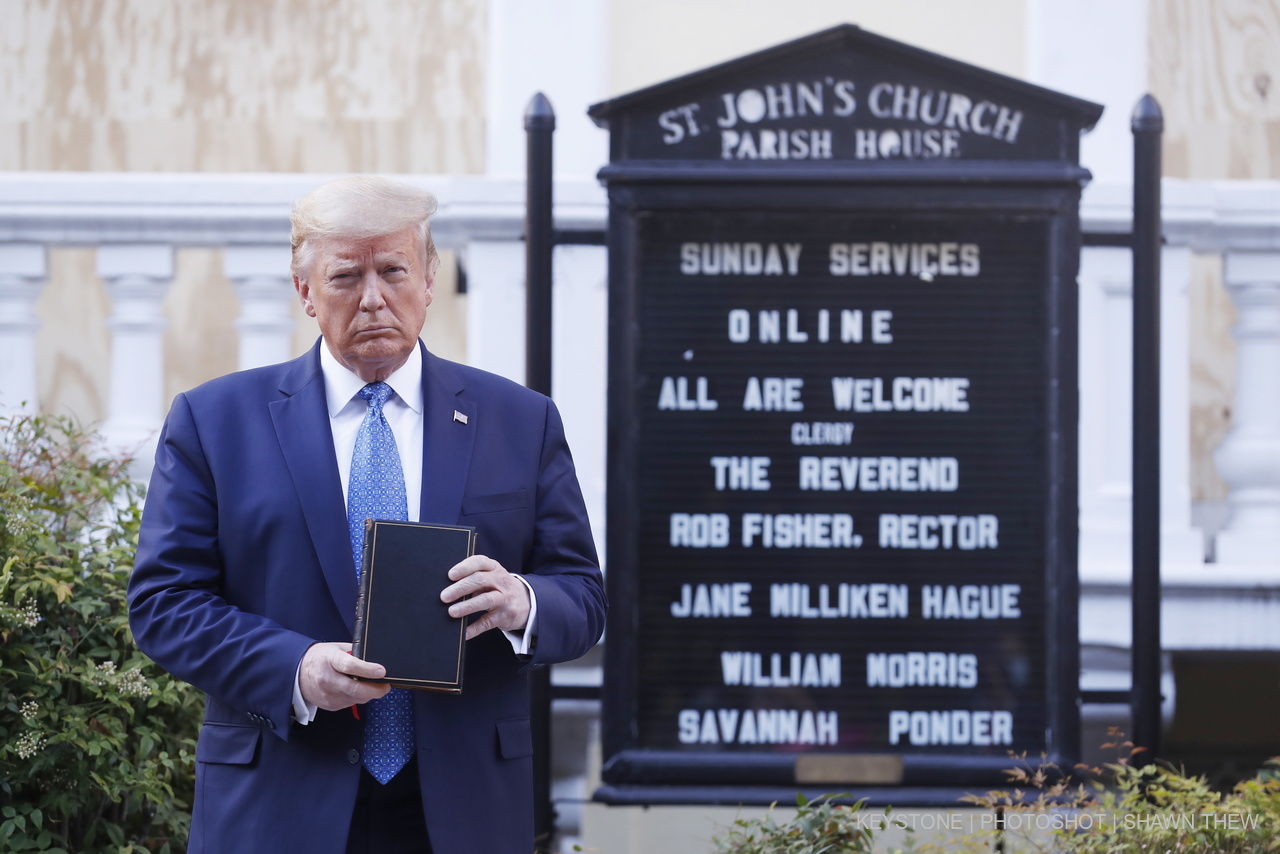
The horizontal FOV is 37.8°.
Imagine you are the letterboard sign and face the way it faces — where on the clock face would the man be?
The man is roughly at 1 o'clock from the letterboard sign.

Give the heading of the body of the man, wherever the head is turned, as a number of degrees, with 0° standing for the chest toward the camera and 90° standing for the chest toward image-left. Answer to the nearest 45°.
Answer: approximately 0°

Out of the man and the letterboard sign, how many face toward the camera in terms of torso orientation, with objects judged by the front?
2

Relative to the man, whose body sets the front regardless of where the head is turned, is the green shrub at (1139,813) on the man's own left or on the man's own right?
on the man's own left

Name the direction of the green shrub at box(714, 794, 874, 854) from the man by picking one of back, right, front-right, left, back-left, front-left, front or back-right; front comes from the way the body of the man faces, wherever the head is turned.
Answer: back-left

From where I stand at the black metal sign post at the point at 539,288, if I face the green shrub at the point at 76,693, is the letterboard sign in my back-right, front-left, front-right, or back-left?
back-left

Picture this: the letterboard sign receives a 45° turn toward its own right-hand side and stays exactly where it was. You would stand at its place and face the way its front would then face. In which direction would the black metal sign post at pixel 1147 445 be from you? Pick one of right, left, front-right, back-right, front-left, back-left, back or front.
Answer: back-left
